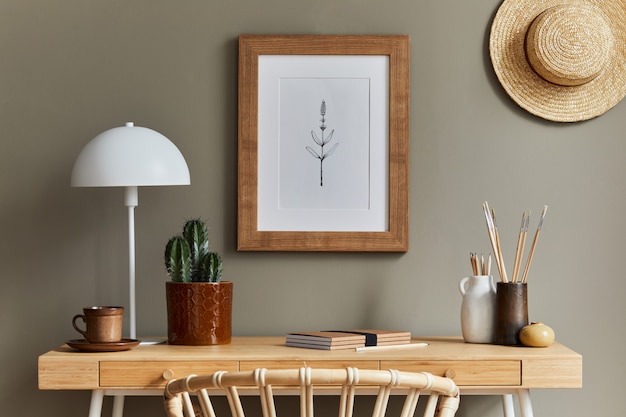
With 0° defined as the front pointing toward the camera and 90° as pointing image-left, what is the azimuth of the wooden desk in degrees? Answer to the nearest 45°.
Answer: approximately 0°

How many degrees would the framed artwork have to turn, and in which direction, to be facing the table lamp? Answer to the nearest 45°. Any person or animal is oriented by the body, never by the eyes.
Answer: approximately 45° to its right

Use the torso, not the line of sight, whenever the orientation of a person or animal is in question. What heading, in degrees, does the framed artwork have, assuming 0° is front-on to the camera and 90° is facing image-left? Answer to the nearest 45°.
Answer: approximately 0°

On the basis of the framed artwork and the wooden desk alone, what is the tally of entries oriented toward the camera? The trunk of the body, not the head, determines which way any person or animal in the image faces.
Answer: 2

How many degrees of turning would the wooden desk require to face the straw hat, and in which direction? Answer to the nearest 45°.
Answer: approximately 135° to its left

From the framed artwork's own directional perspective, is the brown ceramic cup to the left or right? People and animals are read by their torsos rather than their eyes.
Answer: on its right

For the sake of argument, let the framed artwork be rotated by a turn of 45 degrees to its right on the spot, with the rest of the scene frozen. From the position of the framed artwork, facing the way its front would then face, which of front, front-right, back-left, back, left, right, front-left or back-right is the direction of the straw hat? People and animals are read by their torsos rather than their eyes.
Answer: back-left
